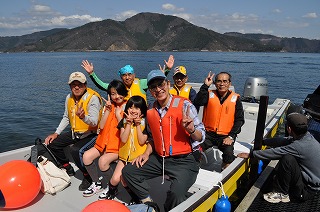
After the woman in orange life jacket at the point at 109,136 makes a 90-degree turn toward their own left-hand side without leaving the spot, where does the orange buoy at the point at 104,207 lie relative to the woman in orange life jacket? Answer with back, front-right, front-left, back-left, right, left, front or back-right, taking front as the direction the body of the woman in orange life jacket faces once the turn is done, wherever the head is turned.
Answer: front-right

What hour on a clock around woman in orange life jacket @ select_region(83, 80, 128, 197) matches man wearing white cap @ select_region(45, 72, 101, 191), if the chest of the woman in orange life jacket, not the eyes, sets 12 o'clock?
The man wearing white cap is roughly at 3 o'clock from the woman in orange life jacket.

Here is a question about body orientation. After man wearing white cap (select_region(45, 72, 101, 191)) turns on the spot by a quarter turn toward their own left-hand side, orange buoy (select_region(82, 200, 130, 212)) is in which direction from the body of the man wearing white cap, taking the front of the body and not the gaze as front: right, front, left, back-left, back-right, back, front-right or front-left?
front-right

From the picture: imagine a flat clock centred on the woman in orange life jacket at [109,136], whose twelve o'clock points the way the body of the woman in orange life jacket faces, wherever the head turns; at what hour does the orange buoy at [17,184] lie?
The orange buoy is roughly at 1 o'clock from the woman in orange life jacket.

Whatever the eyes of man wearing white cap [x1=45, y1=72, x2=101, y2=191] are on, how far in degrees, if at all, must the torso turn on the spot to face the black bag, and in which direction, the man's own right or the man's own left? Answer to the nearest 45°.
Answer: approximately 45° to the man's own right

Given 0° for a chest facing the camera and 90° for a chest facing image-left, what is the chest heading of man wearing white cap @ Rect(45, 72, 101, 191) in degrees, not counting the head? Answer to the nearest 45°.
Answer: approximately 45°

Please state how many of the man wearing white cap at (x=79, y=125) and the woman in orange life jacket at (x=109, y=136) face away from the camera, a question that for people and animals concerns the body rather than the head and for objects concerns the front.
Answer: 0

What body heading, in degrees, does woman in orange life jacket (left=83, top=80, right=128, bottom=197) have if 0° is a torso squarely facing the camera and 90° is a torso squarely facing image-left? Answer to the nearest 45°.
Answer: approximately 45°

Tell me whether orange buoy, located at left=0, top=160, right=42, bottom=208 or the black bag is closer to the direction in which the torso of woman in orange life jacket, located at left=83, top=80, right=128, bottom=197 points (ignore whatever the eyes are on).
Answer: the orange buoy
